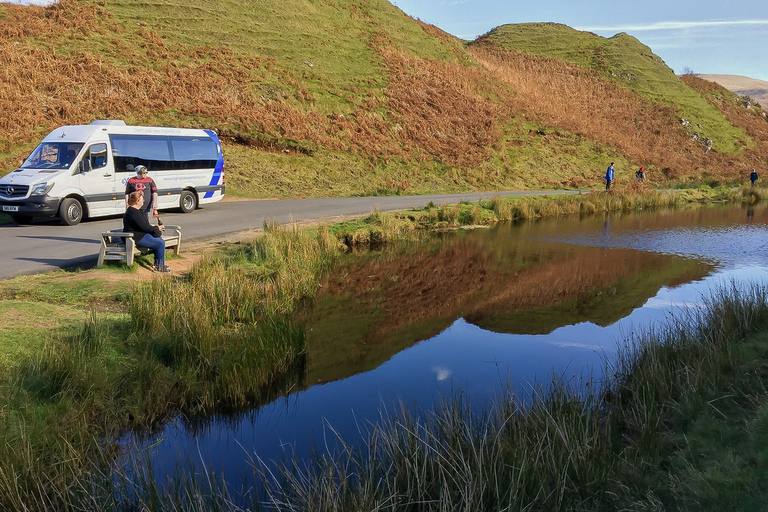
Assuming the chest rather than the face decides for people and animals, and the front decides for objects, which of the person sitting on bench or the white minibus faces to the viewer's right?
the person sitting on bench

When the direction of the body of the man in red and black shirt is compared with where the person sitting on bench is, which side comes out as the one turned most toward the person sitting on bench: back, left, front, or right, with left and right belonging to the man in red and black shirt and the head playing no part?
front

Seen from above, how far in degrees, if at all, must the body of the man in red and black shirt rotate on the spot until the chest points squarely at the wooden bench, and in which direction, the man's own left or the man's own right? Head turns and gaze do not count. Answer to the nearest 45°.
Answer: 0° — they already face it

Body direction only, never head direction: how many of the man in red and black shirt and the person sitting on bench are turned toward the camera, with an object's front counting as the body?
1

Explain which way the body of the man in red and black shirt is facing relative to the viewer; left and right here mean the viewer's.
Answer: facing the viewer

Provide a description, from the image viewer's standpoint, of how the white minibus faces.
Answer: facing the viewer and to the left of the viewer

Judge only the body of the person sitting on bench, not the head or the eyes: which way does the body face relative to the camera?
to the viewer's right

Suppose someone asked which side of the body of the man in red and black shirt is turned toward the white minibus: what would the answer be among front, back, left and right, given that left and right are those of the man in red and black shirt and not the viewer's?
back

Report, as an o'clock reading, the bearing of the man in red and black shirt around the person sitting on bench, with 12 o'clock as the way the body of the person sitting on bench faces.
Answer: The man in red and black shirt is roughly at 9 o'clock from the person sitting on bench.
